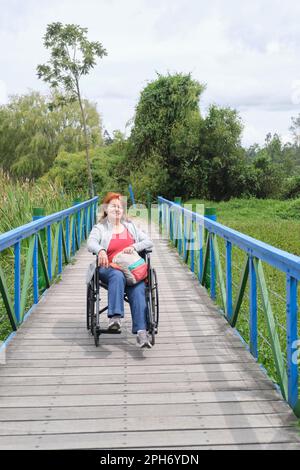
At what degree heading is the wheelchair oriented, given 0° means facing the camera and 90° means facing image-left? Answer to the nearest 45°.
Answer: approximately 0°

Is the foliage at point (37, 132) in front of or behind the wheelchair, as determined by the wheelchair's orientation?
behind

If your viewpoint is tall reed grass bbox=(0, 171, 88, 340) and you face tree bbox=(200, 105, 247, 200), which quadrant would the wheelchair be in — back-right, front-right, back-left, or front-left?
back-right

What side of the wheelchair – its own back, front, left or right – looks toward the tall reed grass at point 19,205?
back

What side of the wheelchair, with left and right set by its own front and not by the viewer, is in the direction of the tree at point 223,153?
back

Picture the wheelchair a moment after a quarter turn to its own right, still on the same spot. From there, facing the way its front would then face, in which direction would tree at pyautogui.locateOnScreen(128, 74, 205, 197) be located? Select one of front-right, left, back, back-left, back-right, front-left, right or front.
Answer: right
